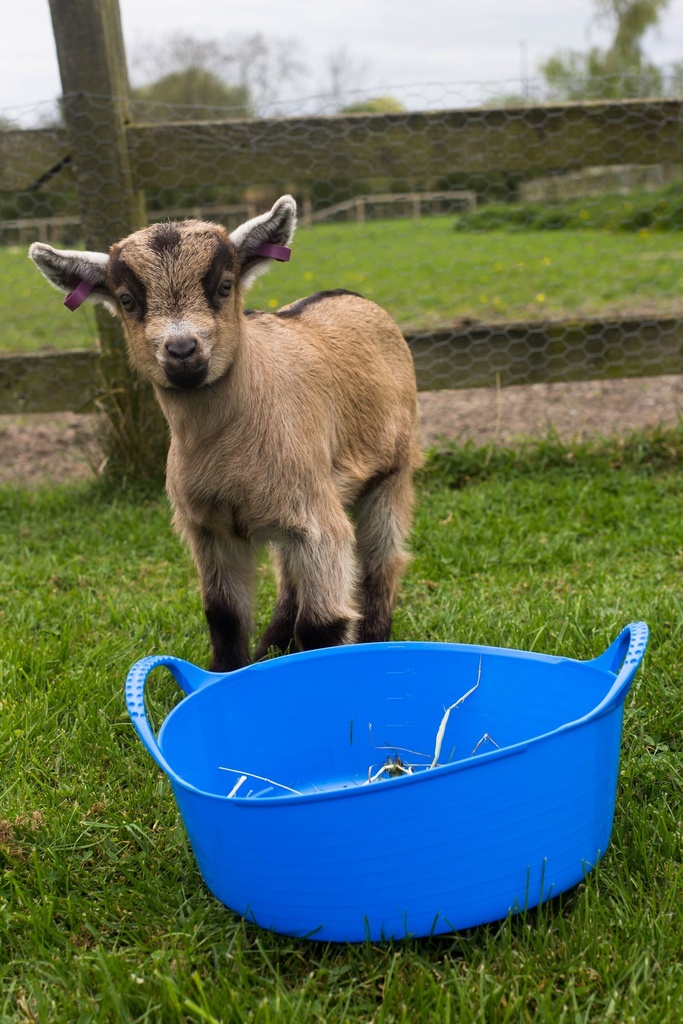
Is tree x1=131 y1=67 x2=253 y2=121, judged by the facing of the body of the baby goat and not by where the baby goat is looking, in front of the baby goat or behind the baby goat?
behind

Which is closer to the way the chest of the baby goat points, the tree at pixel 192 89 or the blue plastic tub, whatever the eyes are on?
the blue plastic tub

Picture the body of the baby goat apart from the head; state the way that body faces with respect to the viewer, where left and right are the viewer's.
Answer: facing the viewer and to the left of the viewer

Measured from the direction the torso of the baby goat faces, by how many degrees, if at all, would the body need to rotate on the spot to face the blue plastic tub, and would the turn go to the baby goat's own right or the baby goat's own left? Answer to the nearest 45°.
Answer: approximately 45° to the baby goat's own left
